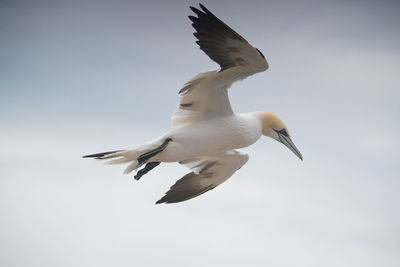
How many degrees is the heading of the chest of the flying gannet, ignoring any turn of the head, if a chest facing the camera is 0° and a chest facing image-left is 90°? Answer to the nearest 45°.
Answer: approximately 270°
